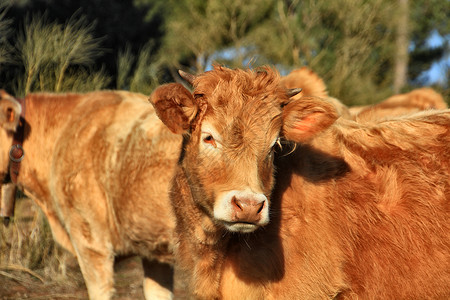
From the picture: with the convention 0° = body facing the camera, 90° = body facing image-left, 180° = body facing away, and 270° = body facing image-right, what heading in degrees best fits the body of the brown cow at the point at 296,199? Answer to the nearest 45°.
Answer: approximately 45°

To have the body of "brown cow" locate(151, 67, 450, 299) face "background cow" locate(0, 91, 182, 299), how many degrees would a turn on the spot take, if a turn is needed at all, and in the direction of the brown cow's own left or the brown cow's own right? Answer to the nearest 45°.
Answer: approximately 90° to the brown cow's own right

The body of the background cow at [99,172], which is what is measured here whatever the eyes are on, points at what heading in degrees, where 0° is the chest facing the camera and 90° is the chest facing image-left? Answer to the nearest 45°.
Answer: approximately 90°

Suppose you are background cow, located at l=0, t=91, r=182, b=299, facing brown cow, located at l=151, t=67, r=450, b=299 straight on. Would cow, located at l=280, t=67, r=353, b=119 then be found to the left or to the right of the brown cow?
left

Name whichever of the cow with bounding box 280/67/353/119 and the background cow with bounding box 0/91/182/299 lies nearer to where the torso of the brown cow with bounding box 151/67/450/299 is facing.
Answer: the background cow

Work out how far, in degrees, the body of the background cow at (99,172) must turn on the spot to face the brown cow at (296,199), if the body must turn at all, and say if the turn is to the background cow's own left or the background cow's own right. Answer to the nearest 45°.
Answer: approximately 135° to the background cow's own left

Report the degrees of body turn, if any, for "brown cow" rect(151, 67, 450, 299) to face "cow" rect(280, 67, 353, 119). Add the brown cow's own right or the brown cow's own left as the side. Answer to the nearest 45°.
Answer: approximately 135° to the brown cow's own right

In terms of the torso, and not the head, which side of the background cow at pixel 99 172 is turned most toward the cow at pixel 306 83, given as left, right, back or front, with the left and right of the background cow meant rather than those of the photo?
back

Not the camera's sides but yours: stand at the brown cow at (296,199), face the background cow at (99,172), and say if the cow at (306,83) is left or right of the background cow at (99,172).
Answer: right
